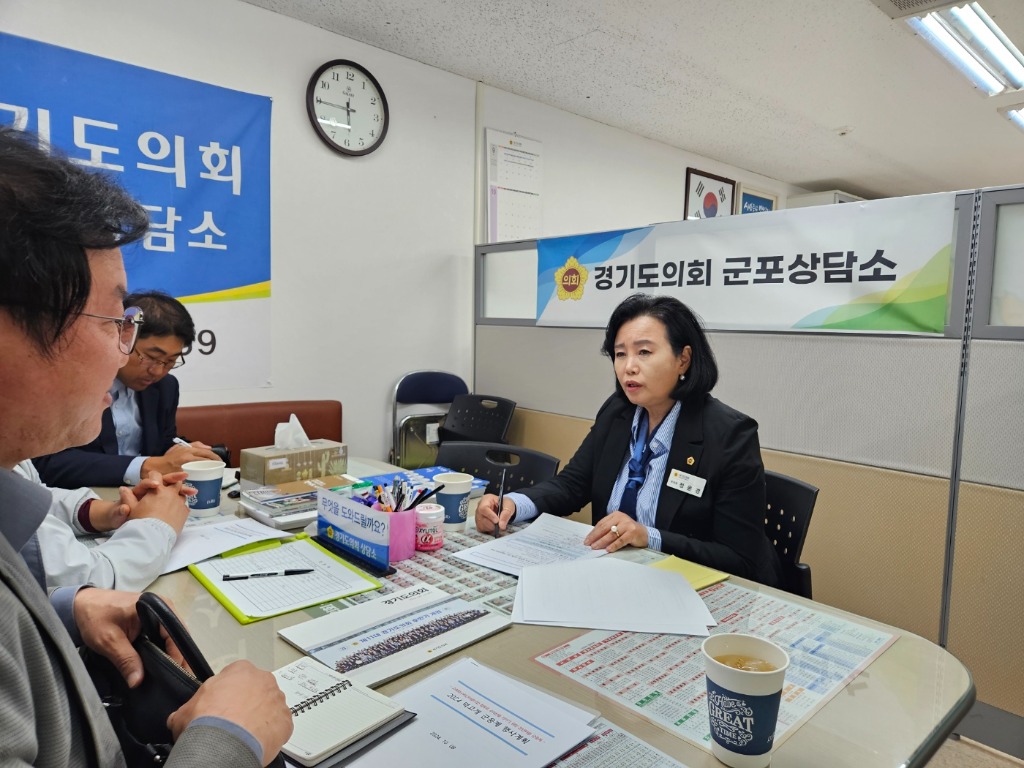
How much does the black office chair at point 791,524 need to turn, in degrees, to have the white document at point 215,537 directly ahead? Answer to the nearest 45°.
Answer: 0° — it already faces it

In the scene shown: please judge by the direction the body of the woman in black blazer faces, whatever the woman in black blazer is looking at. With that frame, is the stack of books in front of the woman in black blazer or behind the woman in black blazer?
in front

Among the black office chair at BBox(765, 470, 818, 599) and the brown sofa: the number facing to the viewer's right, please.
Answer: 0

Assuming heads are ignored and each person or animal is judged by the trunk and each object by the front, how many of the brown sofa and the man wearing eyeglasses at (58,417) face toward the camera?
1

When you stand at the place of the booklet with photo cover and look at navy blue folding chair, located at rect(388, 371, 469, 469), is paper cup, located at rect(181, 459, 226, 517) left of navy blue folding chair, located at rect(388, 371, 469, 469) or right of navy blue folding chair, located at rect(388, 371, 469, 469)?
left

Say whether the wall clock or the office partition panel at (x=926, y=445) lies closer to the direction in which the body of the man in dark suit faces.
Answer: the office partition panel

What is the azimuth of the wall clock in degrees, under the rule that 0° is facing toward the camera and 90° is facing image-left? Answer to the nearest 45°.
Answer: approximately 315°

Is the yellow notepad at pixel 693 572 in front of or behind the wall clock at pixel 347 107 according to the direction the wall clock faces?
in front

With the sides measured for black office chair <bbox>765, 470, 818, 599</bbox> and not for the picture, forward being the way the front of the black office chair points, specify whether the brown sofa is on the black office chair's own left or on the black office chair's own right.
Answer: on the black office chair's own right

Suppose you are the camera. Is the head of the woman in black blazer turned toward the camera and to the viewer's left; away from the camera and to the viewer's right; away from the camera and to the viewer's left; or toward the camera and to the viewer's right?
toward the camera and to the viewer's left
